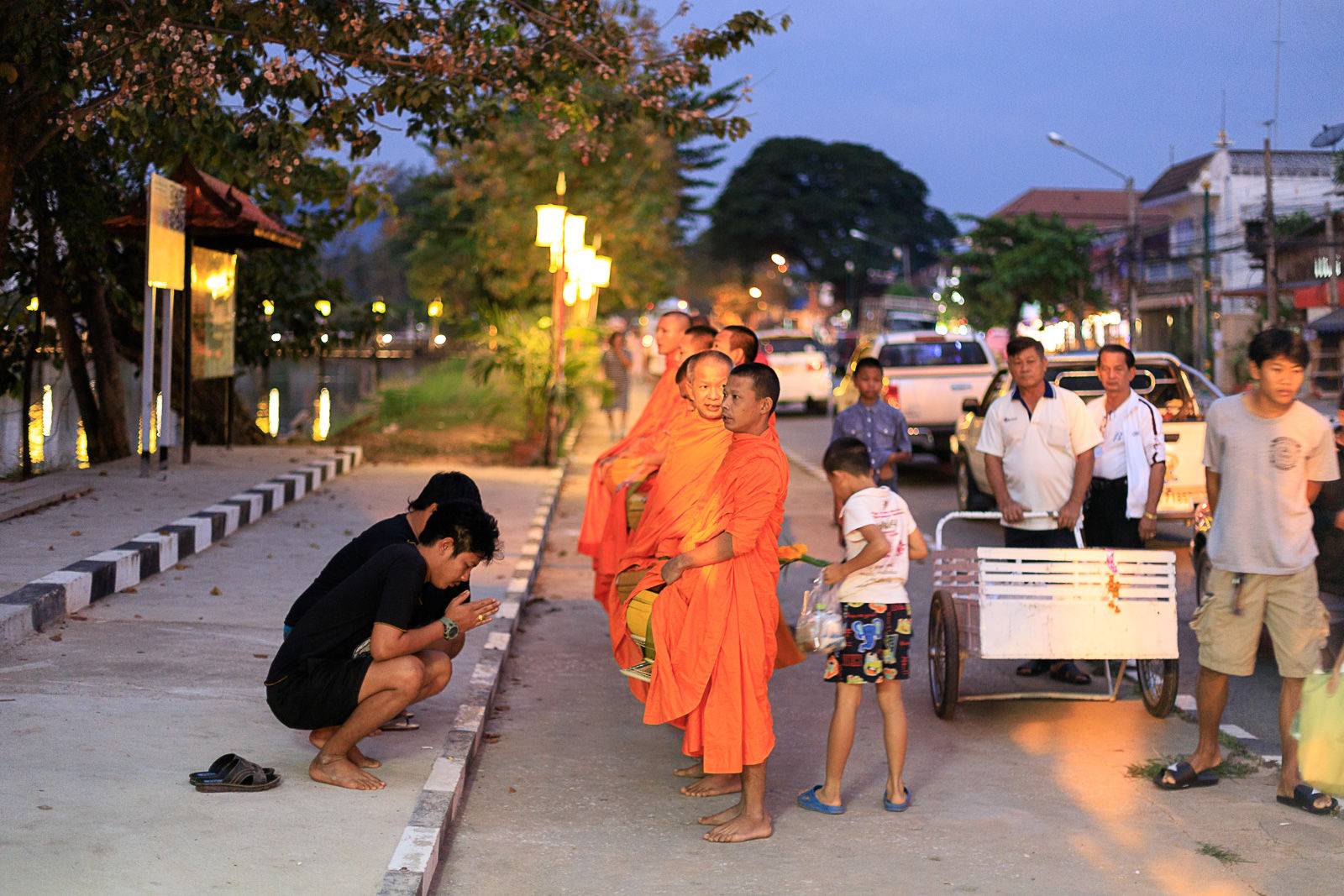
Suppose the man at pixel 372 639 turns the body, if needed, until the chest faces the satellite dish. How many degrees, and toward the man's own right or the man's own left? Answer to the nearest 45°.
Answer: approximately 45° to the man's own left

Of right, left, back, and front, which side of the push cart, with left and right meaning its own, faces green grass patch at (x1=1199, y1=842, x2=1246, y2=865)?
front

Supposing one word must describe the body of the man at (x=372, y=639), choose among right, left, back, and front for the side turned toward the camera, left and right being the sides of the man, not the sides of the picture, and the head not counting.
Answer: right

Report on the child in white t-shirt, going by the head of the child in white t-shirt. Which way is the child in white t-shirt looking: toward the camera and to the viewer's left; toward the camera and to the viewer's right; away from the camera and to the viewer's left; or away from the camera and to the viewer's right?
away from the camera and to the viewer's left

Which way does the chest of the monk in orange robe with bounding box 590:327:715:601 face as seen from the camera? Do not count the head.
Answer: to the viewer's left

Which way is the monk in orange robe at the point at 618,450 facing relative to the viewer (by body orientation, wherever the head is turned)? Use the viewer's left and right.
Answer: facing to the left of the viewer

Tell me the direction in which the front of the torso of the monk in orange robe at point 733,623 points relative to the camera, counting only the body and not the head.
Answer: to the viewer's left

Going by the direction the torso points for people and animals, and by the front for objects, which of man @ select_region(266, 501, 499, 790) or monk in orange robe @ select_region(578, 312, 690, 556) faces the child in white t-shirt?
the man

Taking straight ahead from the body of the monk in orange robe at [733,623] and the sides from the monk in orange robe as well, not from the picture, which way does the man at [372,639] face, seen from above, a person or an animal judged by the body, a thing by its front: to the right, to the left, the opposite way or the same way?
the opposite way

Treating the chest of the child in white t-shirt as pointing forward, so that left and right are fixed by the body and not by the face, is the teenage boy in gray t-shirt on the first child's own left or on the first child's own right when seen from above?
on the first child's own right
